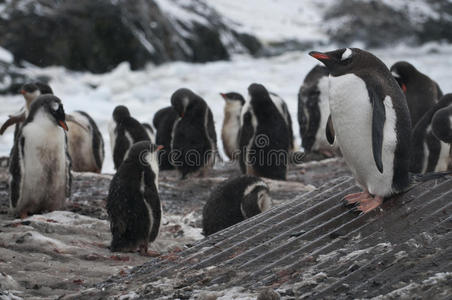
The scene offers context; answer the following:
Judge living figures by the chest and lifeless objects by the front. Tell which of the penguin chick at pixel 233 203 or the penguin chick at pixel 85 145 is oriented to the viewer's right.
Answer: the penguin chick at pixel 233 203

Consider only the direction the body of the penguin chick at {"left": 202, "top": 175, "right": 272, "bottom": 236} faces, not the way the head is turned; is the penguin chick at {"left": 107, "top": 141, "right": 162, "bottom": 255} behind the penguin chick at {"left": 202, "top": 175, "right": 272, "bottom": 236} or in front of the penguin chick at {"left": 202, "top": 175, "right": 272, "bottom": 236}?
behind

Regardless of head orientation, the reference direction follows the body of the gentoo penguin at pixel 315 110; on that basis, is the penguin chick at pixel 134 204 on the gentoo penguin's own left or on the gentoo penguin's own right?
on the gentoo penguin's own right

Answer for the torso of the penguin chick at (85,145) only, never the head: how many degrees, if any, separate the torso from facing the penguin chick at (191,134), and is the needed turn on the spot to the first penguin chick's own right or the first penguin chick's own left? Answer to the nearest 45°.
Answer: approximately 90° to the first penguin chick's own left

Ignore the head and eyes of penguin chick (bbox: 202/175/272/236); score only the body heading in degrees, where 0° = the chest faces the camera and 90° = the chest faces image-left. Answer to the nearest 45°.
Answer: approximately 270°

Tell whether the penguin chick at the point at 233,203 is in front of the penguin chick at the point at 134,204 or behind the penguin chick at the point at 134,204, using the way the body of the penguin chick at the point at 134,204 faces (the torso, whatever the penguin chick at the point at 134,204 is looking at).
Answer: in front

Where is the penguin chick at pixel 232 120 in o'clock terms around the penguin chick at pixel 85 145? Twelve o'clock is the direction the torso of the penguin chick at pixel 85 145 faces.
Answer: the penguin chick at pixel 232 120 is roughly at 7 o'clock from the penguin chick at pixel 85 145.

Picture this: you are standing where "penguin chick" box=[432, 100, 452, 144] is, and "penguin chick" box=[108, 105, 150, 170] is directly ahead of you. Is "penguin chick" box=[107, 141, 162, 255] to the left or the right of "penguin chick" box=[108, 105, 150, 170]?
left

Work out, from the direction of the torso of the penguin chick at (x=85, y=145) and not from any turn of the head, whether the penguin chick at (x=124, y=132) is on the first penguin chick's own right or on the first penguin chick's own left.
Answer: on the first penguin chick's own left

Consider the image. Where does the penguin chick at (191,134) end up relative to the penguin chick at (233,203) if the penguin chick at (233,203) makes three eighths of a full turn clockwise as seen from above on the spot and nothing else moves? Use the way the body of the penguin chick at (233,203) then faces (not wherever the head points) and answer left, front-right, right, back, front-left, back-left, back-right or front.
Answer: back-right

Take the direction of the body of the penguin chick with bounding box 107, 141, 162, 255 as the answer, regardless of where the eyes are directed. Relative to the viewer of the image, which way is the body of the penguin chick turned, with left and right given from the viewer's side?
facing away from the viewer and to the right of the viewer
